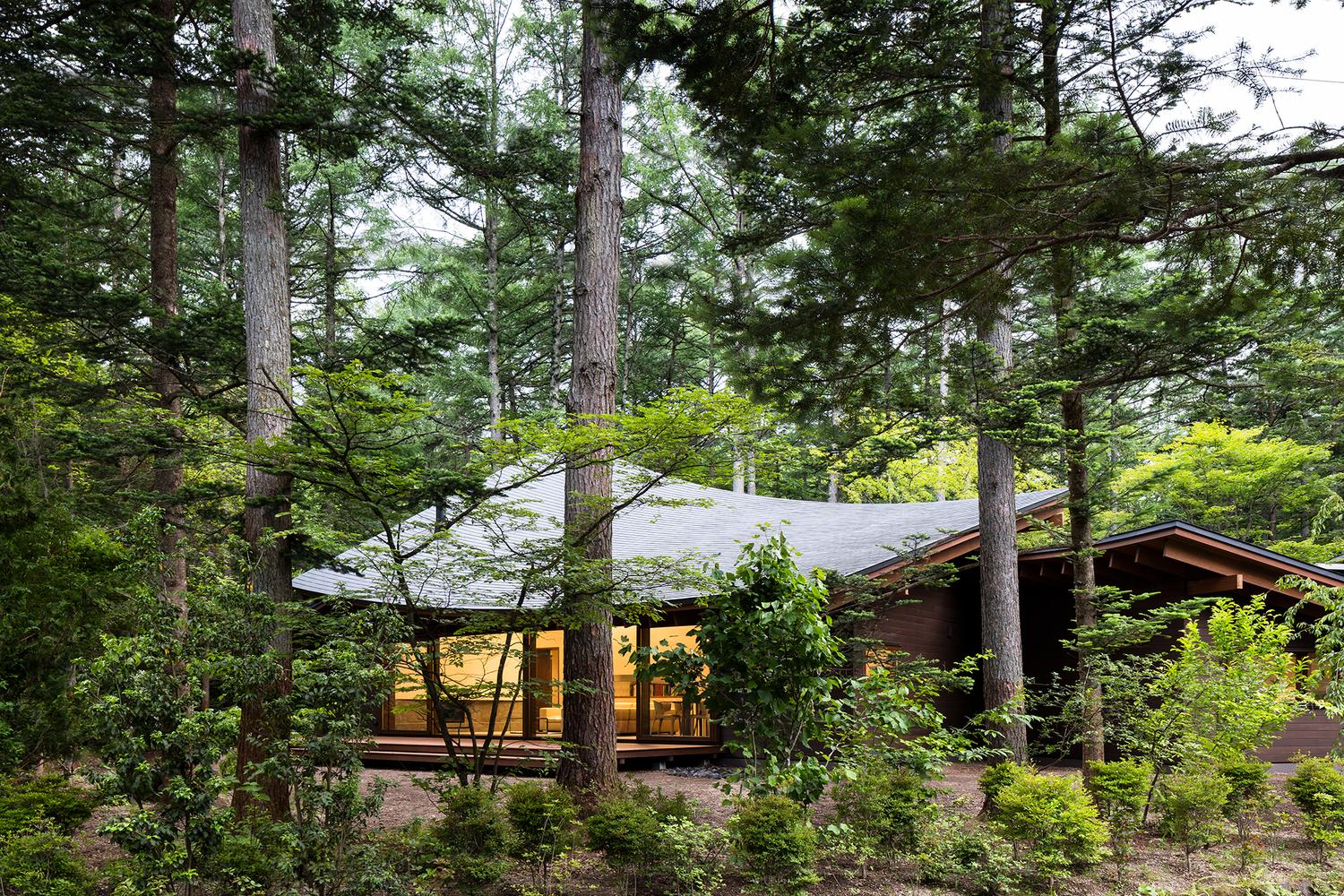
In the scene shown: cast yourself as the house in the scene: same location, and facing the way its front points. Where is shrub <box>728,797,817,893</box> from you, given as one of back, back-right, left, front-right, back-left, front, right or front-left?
front

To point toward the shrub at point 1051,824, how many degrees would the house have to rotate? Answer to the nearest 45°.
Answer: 0° — it already faces it

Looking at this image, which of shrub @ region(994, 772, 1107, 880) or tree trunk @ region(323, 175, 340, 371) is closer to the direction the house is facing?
the shrub

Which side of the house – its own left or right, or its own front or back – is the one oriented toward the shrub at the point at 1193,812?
front

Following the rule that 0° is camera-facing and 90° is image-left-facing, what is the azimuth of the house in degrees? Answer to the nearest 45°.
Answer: approximately 0°

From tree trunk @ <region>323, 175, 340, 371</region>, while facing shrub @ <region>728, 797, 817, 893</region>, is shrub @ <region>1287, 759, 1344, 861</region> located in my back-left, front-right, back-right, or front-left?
front-left

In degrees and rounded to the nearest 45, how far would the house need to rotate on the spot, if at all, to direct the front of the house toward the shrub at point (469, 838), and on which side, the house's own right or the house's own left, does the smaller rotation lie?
0° — it already faces it

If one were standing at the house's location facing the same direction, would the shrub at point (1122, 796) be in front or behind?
in front

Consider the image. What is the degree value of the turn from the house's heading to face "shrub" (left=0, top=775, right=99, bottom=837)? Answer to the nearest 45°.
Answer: approximately 45° to its right

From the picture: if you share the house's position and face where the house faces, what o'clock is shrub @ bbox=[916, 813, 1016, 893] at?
The shrub is roughly at 12 o'clock from the house.
